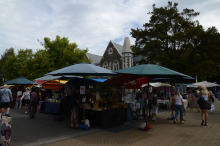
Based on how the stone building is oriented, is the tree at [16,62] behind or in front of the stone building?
in front

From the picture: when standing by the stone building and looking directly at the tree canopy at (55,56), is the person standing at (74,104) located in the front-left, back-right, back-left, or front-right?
front-left

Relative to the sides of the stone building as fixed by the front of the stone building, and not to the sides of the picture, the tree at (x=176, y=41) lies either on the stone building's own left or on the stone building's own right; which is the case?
on the stone building's own left

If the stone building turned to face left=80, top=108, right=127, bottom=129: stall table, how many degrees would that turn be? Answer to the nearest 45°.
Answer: approximately 45° to its left

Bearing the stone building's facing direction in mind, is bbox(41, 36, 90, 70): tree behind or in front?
in front

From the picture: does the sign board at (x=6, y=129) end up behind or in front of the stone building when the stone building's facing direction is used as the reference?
in front

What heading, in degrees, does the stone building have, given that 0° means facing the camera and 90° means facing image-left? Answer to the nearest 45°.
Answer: approximately 45°

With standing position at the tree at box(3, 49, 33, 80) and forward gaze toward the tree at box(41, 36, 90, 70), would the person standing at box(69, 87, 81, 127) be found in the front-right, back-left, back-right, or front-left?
front-right
